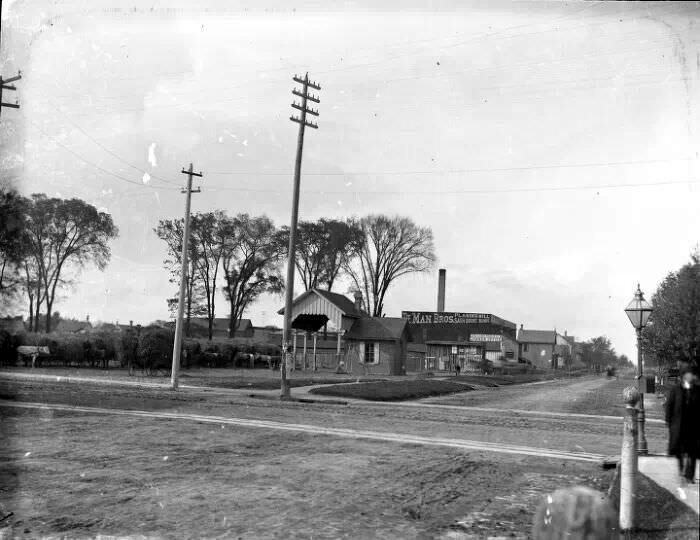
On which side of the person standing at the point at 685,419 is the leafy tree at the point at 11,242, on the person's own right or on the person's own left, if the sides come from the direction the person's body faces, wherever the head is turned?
on the person's own right

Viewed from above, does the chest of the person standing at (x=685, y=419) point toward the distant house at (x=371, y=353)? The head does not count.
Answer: no

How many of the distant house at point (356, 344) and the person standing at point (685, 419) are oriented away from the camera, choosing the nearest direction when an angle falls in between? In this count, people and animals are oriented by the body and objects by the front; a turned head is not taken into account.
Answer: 0

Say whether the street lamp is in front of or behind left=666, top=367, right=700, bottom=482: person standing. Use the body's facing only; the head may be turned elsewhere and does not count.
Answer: behind

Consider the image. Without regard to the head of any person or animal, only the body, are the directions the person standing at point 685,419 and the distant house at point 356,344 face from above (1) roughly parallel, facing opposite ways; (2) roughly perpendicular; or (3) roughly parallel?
roughly parallel

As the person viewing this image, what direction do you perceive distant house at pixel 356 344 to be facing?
facing the viewer and to the left of the viewer

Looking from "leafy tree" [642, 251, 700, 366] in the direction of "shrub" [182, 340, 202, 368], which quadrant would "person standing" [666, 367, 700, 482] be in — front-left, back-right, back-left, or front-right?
back-left

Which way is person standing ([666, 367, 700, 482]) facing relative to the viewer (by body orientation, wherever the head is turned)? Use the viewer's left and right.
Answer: facing the viewer
